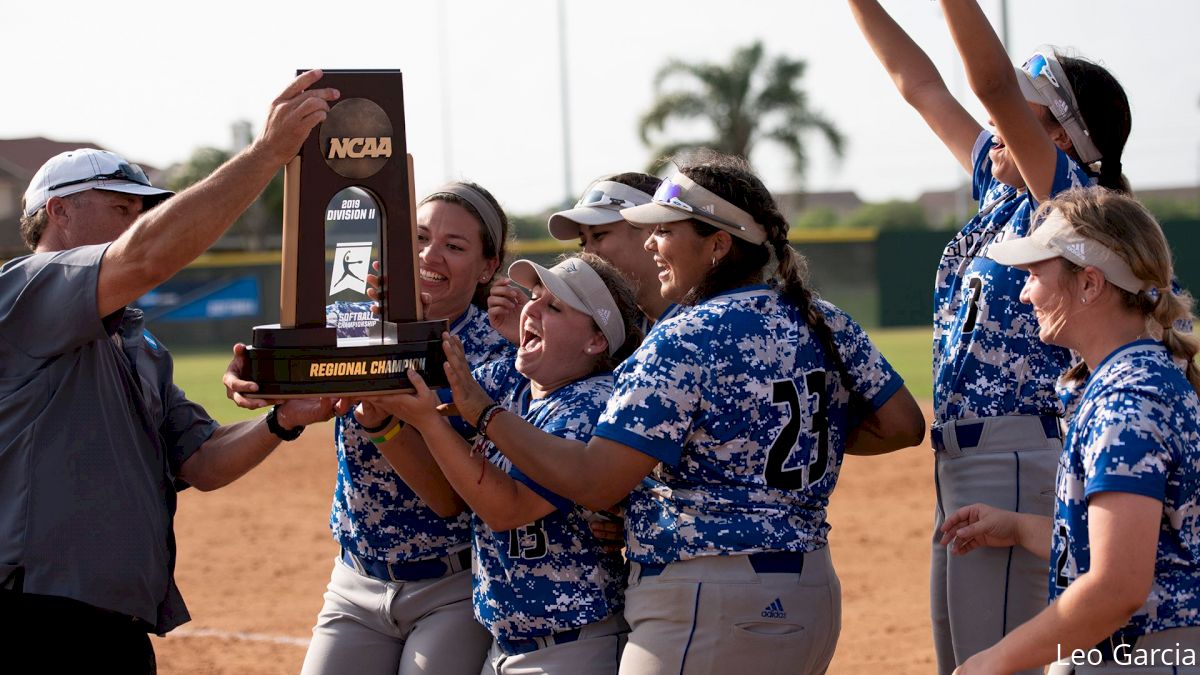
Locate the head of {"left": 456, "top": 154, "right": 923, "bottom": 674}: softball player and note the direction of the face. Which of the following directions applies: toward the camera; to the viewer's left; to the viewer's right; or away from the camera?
to the viewer's left

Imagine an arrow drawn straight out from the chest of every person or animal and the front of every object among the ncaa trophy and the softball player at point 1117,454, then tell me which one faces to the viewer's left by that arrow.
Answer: the softball player

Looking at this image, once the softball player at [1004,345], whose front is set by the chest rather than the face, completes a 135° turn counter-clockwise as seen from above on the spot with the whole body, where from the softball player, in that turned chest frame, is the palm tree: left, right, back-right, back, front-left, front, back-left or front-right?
left

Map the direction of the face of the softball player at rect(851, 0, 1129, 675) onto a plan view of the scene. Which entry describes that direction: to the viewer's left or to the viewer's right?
to the viewer's left

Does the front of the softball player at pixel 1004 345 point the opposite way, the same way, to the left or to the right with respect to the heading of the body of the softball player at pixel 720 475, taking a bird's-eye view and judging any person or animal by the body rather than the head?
to the left

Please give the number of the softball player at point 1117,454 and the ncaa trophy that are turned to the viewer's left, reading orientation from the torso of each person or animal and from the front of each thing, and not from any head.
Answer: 1

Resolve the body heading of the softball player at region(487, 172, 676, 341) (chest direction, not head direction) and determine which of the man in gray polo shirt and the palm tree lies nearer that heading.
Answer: the man in gray polo shirt

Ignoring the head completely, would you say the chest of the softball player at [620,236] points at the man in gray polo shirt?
yes

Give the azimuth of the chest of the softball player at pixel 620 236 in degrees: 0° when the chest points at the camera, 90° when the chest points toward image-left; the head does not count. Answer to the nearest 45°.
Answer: approximately 45°
